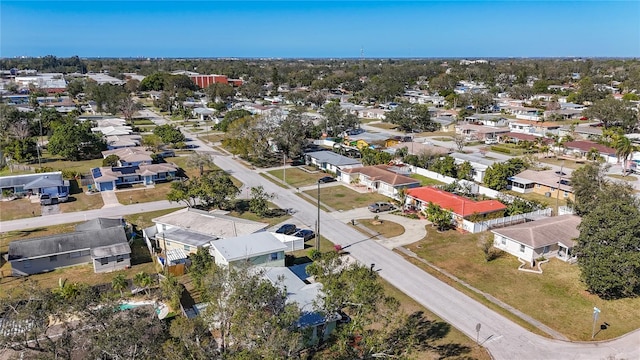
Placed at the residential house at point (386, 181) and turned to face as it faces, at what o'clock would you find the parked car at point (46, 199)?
The parked car is roughly at 1 o'clock from the residential house.

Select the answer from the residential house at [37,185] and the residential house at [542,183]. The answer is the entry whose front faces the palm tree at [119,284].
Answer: the residential house at [37,185]

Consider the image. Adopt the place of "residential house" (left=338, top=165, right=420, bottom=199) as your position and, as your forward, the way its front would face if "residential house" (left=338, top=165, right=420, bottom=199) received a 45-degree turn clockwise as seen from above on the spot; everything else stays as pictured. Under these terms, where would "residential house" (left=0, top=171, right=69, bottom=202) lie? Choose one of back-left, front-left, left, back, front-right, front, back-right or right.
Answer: front

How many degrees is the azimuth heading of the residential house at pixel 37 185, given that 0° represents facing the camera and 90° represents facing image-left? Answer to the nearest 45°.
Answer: approximately 0°

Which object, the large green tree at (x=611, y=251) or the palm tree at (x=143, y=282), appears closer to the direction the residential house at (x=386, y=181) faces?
the palm tree

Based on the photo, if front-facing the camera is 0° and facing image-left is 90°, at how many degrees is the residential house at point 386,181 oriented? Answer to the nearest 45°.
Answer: approximately 45°

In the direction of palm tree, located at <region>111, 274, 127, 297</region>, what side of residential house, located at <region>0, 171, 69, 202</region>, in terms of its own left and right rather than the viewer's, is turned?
front

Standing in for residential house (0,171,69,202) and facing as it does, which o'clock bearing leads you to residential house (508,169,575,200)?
residential house (508,169,575,200) is roughly at 10 o'clock from residential house (0,171,69,202).
